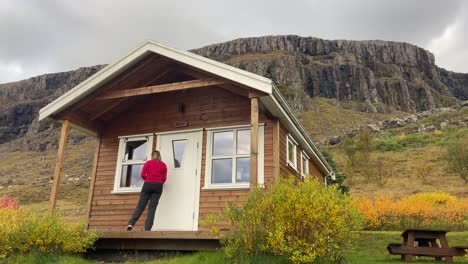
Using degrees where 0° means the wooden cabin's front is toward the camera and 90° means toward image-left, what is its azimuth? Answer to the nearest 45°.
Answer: approximately 45°

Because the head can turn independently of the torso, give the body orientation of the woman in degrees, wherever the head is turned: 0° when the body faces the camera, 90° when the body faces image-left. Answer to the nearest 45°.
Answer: approximately 180°

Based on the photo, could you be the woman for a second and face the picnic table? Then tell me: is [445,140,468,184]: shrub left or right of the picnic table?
left

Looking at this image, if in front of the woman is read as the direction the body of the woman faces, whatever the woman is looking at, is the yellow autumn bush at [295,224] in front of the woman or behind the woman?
behind

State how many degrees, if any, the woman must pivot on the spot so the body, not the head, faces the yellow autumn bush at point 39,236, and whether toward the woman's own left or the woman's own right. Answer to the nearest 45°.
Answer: approximately 135° to the woman's own left

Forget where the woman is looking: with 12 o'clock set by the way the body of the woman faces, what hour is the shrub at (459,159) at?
The shrub is roughly at 2 o'clock from the woman.

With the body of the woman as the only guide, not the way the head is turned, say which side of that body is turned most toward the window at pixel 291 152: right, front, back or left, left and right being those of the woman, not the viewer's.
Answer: right

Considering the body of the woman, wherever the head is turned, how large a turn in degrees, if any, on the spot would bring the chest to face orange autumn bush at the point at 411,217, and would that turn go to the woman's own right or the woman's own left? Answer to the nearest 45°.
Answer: approximately 90° to the woman's own right

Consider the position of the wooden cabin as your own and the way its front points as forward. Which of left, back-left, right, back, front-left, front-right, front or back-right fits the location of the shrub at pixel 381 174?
back
